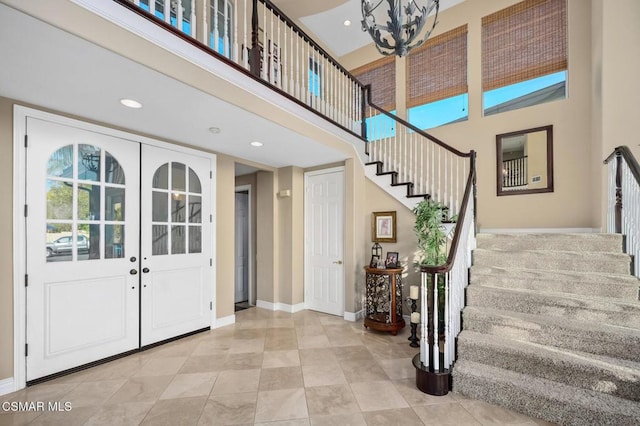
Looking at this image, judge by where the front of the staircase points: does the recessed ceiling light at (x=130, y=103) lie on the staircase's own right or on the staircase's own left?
on the staircase's own right

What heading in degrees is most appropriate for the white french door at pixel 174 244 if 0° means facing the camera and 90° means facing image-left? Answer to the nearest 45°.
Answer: approximately 315°

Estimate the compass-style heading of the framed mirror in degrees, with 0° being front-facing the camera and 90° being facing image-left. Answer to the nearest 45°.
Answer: approximately 45°

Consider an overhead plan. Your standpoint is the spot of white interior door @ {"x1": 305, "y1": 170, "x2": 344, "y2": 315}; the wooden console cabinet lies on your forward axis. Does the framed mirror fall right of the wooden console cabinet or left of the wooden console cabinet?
left

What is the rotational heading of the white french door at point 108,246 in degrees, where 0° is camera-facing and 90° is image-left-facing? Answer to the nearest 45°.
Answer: approximately 315°

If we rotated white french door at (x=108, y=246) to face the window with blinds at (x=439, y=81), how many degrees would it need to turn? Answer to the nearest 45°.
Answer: approximately 45° to its left
